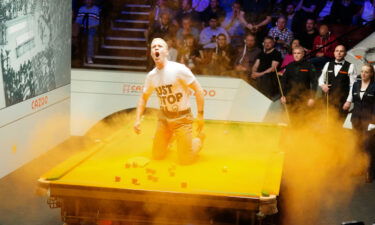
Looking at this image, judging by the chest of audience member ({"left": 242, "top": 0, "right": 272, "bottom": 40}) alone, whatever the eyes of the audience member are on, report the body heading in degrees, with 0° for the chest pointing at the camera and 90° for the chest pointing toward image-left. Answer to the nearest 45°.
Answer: approximately 45°

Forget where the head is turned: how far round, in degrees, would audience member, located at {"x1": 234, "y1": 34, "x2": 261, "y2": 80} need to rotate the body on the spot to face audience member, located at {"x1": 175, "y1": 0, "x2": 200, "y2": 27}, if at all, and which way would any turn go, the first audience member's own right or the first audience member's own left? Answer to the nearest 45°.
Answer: approximately 90° to the first audience member's own right

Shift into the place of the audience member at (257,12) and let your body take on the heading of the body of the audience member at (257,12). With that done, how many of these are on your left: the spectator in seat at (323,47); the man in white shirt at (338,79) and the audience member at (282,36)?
3

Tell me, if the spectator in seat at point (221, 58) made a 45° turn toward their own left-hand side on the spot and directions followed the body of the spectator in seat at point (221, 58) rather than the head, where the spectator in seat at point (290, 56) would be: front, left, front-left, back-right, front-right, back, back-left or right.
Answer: left

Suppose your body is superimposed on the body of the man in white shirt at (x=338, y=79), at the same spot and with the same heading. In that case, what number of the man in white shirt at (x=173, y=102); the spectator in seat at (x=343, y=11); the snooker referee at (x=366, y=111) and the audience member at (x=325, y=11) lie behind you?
2

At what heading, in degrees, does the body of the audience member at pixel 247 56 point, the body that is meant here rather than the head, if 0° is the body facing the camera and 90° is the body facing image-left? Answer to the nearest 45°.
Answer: approximately 45°

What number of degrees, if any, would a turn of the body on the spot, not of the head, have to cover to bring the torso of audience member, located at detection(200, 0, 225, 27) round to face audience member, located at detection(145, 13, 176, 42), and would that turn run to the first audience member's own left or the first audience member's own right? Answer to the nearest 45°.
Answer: approximately 90° to the first audience member's own right

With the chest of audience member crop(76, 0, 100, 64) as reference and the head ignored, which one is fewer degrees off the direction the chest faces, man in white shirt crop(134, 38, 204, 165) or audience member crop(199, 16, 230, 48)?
the man in white shirt

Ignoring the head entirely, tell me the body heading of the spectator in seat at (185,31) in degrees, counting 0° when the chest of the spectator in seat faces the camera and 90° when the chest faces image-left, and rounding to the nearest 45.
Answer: approximately 0°

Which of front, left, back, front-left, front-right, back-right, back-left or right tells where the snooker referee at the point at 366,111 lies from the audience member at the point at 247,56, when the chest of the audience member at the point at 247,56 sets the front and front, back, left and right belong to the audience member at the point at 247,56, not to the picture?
left
